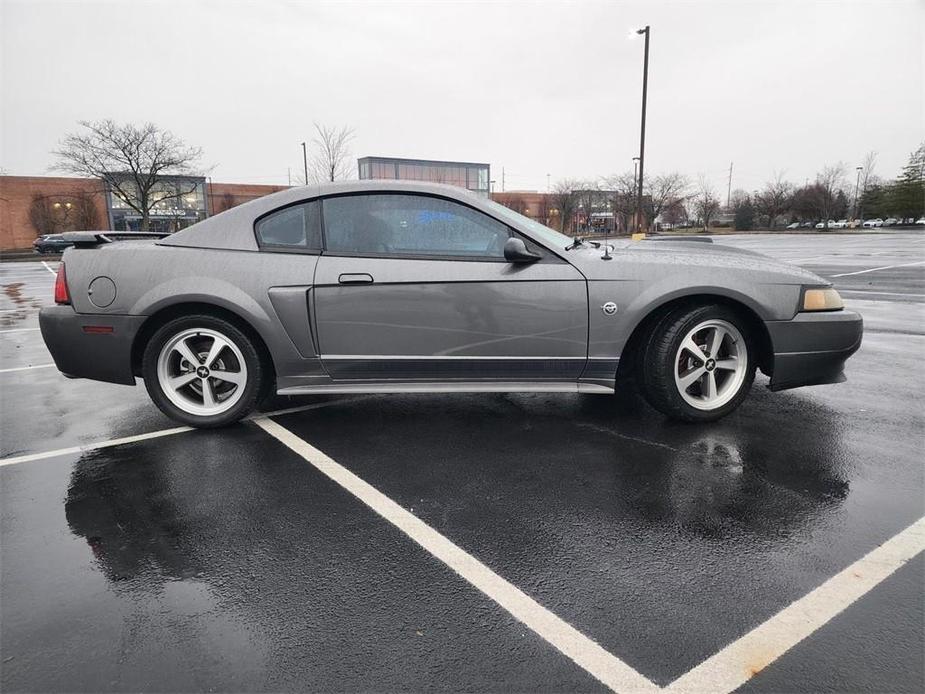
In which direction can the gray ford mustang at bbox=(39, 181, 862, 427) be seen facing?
to the viewer's right

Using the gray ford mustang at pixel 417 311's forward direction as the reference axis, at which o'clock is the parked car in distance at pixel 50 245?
The parked car in distance is roughly at 8 o'clock from the gray ford mustang.

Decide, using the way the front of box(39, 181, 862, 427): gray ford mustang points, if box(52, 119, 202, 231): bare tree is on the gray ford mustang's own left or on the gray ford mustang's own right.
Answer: on the gray ford mustang's own left

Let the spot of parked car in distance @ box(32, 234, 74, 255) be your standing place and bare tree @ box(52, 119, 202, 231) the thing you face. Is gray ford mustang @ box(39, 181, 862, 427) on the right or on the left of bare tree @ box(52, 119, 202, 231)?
right
